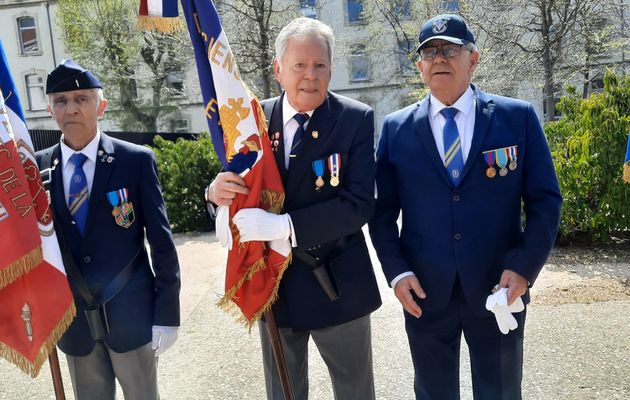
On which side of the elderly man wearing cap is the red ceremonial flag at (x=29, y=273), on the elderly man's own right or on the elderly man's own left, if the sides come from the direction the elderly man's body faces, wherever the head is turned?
on the elderly man's own right

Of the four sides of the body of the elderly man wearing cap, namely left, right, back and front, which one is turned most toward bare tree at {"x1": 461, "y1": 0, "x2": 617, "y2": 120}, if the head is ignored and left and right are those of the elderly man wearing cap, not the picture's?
back

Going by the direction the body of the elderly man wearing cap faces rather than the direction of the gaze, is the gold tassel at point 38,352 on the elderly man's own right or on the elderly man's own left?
on the elderly man's own right

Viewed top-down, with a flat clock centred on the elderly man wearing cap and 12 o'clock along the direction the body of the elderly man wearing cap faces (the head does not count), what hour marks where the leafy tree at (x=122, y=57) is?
The leafy tree is roughly at 5 o'clock from the elderly man wearing cap.

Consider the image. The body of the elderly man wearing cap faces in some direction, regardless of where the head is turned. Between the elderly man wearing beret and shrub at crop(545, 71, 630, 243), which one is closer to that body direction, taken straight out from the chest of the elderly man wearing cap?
the elderly man wearing beret

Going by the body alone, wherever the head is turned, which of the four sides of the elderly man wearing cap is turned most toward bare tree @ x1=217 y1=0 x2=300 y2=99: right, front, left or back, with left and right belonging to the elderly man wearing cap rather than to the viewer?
back

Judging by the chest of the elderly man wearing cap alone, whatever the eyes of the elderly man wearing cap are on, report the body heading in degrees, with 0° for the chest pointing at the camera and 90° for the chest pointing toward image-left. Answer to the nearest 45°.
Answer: approximately 0°

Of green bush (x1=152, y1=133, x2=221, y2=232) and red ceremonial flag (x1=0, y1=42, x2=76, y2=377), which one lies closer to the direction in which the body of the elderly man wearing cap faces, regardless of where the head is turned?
the red ceremonial flag

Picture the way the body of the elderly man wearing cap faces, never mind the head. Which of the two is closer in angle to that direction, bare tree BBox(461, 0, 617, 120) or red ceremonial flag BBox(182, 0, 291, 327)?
the red ceremonial flag

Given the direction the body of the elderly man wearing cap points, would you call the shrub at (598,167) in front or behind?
behind
